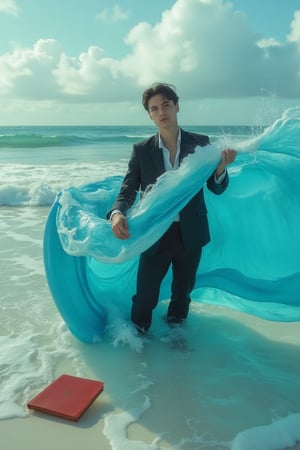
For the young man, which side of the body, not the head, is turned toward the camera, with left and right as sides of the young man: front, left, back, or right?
front
